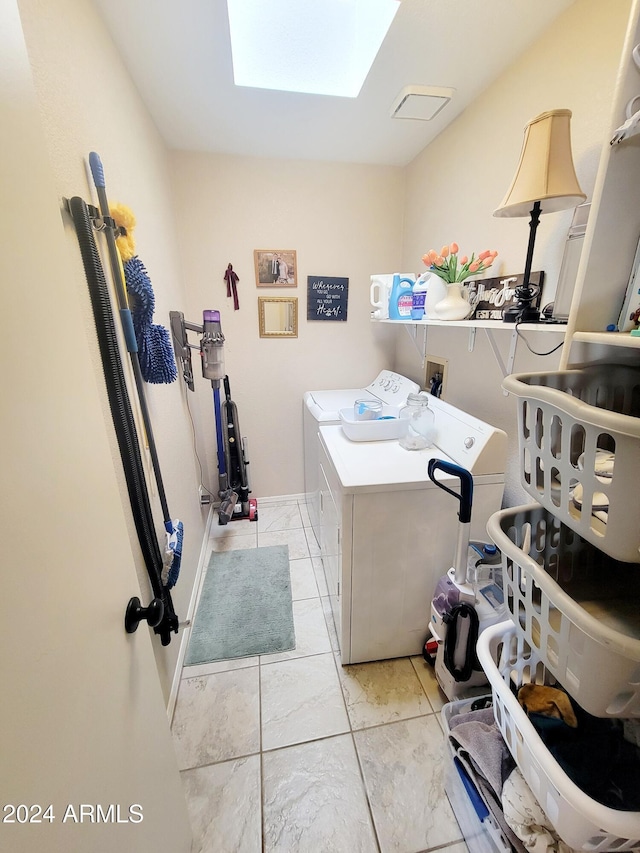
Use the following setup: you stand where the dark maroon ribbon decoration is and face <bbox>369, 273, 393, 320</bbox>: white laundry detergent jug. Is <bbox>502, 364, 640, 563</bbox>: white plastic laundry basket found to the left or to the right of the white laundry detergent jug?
right

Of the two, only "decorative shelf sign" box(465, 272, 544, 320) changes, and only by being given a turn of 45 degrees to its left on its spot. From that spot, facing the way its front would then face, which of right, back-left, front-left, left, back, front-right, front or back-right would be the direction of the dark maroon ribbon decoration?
right

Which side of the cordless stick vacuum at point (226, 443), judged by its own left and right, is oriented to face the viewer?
right

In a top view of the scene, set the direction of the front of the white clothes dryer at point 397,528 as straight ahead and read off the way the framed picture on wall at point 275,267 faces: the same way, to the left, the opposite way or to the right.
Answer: to the left

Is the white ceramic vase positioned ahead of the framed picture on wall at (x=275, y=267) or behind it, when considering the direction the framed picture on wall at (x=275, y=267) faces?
ahead

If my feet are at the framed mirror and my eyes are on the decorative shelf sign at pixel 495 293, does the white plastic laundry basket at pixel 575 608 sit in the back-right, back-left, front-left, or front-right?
front-right

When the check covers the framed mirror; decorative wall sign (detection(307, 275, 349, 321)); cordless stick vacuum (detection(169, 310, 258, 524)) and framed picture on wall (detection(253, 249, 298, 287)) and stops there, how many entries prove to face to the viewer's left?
0

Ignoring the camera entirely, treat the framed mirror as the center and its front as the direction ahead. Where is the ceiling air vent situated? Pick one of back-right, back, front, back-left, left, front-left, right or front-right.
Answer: front-left

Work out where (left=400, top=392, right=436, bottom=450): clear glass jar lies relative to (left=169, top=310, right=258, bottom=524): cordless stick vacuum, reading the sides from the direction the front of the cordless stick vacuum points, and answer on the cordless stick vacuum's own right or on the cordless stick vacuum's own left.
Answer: on the cordless stick vacuum's own right

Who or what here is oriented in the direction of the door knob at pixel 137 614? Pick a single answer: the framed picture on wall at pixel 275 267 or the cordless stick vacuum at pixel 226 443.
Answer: the framed picture on wall

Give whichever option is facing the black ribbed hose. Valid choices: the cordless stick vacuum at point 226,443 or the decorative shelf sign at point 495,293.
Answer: the decorative shelf sign

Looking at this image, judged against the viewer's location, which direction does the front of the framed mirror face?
facing the viewer

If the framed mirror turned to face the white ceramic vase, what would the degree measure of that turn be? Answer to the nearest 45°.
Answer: approximately 45° to its left

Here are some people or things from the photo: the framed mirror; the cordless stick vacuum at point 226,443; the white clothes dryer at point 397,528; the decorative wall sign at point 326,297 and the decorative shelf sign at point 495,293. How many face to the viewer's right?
1

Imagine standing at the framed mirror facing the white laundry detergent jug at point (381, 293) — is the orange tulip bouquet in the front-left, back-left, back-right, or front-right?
front-right

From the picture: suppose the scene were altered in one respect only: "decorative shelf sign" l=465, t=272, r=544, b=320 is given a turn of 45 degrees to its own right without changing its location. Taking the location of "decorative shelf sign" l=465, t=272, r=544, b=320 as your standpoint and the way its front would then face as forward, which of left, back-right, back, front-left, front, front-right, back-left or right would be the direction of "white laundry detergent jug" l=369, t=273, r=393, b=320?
front-right

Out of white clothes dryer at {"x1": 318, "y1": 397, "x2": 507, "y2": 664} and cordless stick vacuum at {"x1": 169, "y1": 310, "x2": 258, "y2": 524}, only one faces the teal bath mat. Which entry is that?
the white clothes dryer

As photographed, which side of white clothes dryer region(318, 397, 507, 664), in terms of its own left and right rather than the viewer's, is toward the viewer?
left
